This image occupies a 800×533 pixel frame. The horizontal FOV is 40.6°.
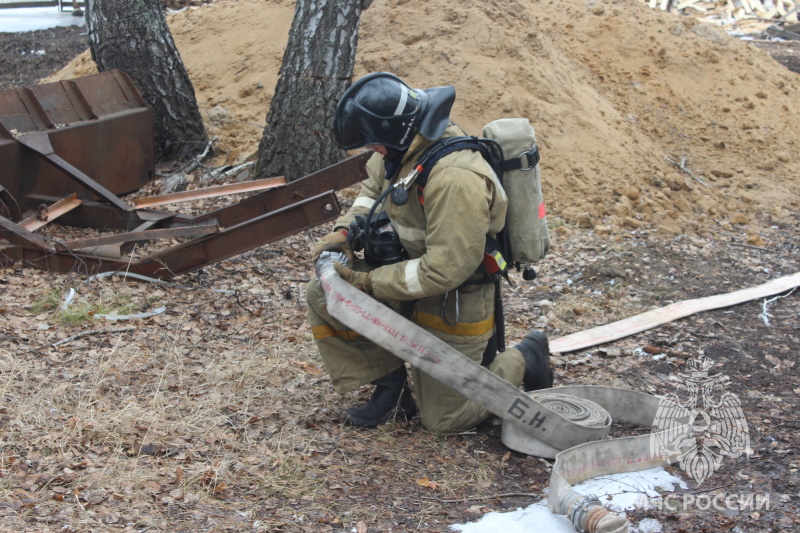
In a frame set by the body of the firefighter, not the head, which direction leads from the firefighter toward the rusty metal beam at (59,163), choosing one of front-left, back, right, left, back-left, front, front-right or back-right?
front-right

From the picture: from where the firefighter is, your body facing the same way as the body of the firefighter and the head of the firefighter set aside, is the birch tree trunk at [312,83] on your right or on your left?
on your right

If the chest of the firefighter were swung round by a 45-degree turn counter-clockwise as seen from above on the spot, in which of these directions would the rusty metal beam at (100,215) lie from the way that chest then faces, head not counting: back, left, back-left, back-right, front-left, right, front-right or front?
right

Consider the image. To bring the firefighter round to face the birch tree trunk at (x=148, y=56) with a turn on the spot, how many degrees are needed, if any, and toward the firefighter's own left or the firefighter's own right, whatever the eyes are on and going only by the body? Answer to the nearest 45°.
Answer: approximately 45° to the firefighter's own right

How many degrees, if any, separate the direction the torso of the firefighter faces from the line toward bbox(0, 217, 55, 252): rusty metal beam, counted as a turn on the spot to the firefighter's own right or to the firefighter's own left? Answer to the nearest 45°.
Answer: approximately 45° to the firefighter's own right

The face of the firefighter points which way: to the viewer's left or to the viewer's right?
to the viewer's left

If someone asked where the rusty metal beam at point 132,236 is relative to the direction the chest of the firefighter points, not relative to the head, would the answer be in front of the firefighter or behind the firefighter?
in front

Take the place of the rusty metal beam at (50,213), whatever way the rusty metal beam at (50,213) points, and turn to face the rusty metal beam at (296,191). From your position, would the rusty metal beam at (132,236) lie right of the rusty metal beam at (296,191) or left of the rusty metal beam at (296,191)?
right

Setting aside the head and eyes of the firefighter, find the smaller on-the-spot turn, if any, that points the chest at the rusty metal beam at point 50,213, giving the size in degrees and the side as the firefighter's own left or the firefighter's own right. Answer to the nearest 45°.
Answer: approximately 45° to the firefighter's own right

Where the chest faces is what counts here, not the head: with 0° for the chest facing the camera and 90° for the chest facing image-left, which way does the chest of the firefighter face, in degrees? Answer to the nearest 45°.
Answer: approximately 90°

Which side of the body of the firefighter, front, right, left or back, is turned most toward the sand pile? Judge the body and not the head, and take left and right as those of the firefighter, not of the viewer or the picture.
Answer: right
